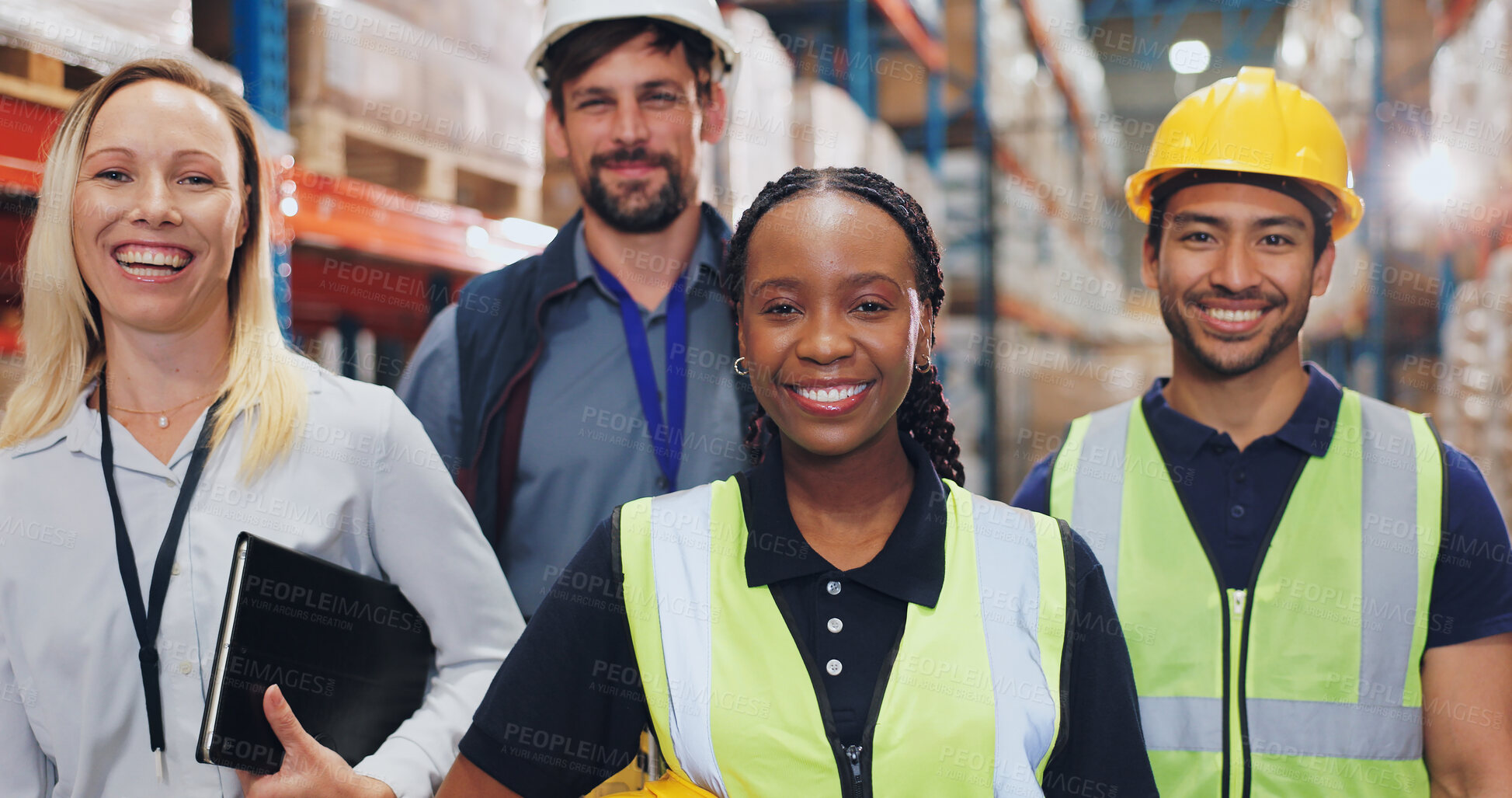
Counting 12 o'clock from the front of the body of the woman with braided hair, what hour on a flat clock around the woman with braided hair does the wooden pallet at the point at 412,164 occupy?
The wooden pallet is roughly at 5 o'clock from the woman with braided hair.

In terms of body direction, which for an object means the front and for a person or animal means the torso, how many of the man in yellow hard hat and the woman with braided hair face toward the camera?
2

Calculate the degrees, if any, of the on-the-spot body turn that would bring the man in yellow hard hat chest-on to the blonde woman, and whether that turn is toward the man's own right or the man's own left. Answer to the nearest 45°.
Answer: approximately 45° to the man's own right

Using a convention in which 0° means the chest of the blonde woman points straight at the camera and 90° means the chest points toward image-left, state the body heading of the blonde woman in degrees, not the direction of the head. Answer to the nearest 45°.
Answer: approximately 0°

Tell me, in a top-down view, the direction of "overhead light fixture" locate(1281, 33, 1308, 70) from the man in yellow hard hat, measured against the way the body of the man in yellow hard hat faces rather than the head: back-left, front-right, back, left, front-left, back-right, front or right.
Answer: back

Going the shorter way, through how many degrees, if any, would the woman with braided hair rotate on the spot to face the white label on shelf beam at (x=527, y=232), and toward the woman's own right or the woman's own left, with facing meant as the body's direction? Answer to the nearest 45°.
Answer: approximately 180°

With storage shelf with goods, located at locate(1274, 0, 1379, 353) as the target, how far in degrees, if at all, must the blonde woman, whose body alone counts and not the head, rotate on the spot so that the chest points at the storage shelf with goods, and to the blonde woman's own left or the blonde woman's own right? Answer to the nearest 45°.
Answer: approximately 135° to the blonde woman's own left

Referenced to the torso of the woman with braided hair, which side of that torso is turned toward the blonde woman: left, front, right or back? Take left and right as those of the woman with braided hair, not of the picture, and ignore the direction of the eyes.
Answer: right
